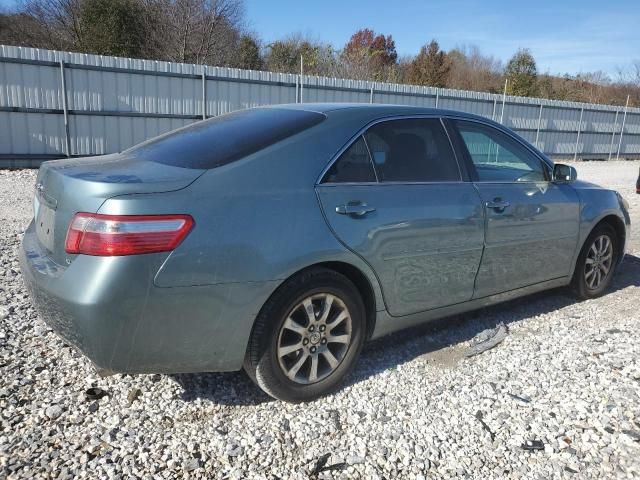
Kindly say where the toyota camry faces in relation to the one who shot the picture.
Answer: facing away from the viewer and to the right of the viewer

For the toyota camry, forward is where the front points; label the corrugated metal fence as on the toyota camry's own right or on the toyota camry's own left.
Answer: on the toyota camry's own left

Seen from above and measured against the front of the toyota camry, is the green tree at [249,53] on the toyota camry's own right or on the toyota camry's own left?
on the toyota camry's own left

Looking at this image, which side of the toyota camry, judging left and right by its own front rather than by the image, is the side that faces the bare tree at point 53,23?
left

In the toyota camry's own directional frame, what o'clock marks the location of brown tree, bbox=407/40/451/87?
The brown tree is roughly at 11 o'clock from the toyota camry.

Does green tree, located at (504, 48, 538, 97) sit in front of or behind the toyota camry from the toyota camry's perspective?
in front

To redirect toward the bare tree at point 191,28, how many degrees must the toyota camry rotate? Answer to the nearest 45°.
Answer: approximately 45° to its left
